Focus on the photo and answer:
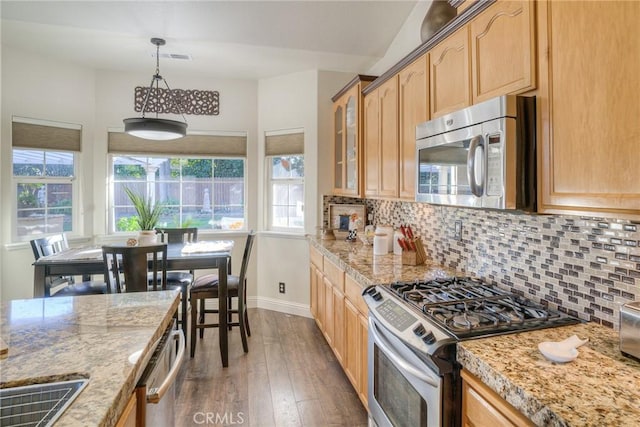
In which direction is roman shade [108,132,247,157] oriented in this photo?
toward the camera

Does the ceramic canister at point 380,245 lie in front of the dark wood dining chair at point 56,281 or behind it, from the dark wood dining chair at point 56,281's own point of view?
in front

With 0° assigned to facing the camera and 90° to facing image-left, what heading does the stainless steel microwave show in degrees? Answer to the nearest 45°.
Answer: approximately 45°

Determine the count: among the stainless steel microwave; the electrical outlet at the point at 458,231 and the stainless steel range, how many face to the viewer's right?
0

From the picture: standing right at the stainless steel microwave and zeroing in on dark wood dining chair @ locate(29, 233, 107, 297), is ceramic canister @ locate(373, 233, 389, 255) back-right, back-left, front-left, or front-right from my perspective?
front-right

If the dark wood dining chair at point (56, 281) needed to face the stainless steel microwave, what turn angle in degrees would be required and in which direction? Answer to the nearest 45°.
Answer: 0° — it already faces it

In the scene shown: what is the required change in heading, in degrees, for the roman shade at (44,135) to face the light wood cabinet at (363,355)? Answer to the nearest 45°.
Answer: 0° — it already faces it

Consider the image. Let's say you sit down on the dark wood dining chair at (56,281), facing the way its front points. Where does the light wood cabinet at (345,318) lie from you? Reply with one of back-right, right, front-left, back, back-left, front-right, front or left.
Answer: front

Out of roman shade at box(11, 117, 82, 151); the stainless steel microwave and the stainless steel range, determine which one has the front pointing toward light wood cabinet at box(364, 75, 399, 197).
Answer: the roman shade

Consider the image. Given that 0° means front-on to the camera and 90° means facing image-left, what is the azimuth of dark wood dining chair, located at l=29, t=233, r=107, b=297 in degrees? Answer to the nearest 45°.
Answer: approximately 315°

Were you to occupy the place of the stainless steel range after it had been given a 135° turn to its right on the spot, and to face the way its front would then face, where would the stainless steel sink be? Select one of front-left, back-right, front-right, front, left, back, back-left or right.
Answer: back-left

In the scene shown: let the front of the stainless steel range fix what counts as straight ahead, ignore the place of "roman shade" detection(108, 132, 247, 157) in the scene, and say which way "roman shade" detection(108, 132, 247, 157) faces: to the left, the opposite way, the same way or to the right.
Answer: to the left

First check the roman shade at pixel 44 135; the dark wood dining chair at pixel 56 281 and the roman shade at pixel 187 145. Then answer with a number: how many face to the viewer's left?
0

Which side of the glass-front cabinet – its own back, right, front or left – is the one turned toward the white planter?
front

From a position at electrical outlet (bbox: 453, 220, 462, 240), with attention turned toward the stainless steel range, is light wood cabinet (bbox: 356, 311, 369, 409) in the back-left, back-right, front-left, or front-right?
front-right

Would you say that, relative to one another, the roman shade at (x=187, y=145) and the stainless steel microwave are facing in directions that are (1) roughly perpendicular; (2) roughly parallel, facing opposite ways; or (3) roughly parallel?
roughly perpendicular

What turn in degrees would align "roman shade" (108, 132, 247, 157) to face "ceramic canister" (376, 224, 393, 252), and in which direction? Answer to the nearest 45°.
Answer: approximately 45° to its left

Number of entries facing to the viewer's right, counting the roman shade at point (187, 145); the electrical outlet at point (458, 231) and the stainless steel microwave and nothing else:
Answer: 0
